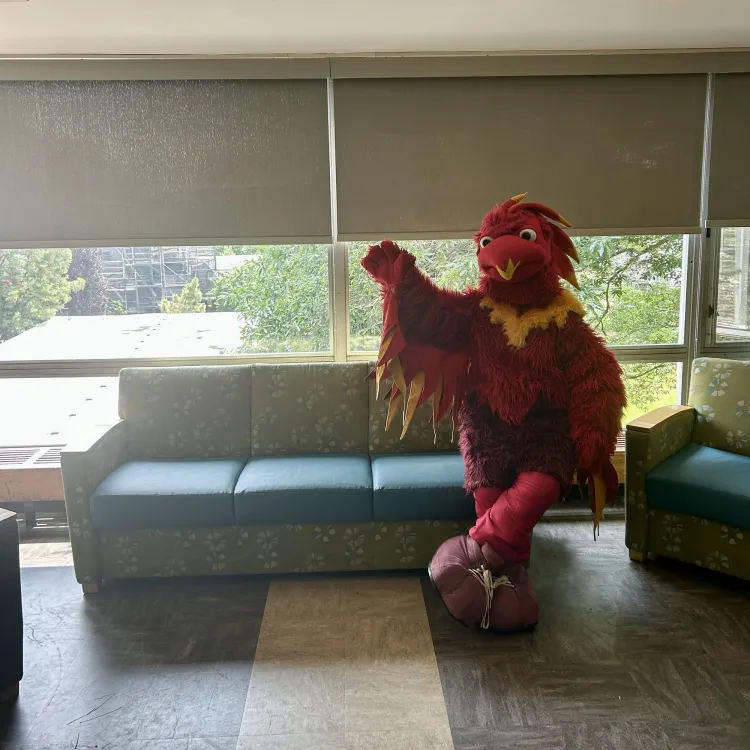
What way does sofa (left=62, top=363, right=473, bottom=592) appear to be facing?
toward the camera

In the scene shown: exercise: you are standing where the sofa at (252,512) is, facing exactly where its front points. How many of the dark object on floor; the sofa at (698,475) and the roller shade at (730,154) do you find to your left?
2

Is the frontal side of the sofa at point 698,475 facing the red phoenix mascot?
yes

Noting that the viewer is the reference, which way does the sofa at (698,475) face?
facing the viewer and to the left of the viewer

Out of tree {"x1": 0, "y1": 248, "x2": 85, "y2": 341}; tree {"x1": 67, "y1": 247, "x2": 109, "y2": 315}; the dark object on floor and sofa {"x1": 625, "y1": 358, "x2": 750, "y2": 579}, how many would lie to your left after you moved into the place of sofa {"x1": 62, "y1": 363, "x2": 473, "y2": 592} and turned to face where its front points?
1

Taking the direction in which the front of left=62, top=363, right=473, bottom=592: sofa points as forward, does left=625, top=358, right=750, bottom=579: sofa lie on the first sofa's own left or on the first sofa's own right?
on the first sofa's own left

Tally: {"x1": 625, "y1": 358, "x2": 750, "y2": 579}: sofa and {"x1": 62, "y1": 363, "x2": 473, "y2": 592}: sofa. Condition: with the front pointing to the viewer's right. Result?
0

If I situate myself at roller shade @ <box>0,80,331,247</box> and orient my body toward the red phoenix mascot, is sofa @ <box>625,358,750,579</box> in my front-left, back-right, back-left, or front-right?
front-left

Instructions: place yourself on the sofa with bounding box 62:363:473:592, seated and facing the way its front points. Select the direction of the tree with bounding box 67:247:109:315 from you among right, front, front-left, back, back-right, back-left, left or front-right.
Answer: back-right

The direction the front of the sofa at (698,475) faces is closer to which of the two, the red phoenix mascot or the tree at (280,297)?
the red phoenix mascot
